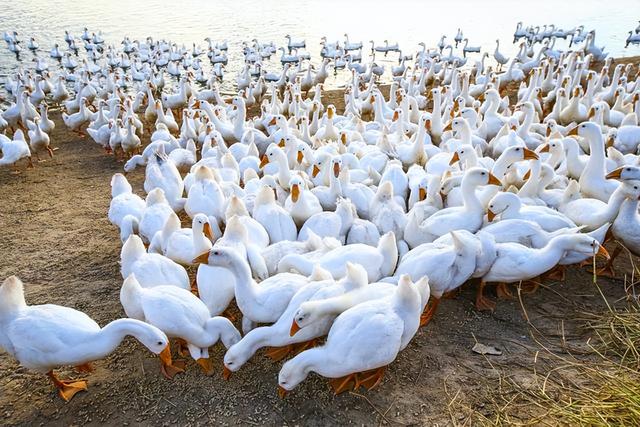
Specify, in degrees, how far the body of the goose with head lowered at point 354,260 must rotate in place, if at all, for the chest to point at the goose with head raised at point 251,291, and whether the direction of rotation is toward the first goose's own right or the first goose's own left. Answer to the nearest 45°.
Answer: approximately 45° to the first goose's own left

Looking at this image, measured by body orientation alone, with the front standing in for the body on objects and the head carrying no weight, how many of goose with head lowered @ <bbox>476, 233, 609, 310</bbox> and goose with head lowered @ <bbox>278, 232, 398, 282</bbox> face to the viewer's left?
1

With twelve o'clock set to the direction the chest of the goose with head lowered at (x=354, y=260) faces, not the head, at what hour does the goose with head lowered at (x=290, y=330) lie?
the goose with head lowered at (x=290, y=330) is roughly at 10 o'clock from the goose with head lowered at (x=354, y=260).

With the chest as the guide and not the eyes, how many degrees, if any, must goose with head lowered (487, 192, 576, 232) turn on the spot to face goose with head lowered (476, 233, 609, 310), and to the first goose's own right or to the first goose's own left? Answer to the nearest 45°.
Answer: approximately 90° to the first goose's own left

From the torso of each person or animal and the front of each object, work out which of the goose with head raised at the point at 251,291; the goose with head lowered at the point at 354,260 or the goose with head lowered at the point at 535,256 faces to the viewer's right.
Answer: the goose with head lowered at the point at 535,256

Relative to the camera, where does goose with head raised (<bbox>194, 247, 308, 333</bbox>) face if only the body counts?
to the viewer's left

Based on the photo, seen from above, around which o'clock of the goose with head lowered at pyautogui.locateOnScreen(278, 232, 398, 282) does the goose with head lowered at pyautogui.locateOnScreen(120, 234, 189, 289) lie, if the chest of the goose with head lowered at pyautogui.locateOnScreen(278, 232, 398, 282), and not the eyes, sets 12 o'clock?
the goose with head lowered at pyautogui.locateOnScreen(120, 234, 189, 289) is roughly at 12 o'clock from the goose with head lowered at pyautogui.locateOnScreen(278, 232, 398, 282).

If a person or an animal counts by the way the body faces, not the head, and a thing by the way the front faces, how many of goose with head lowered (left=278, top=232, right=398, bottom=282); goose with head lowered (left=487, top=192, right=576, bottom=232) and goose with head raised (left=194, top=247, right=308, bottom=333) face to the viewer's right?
0

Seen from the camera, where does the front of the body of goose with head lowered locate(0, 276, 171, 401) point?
to the viewer's right

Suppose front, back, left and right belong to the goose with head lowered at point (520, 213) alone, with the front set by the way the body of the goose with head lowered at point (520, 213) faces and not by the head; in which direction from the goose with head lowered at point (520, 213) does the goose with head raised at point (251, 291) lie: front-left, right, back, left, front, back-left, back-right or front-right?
front-left

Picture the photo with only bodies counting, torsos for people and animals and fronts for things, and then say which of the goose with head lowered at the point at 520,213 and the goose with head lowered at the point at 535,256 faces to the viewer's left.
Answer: the goose with head lowered at the point at 520,213

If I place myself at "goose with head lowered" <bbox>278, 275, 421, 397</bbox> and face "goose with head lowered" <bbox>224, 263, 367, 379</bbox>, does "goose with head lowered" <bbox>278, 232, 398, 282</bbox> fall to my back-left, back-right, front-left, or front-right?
front-right

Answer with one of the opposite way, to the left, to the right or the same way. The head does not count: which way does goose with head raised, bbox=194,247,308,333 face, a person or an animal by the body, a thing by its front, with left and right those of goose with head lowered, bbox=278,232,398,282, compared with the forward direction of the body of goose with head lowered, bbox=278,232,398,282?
the same way

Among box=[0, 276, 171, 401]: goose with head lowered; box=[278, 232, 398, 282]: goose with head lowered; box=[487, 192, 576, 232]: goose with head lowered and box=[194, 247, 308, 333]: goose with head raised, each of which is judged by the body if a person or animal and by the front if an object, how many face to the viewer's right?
1

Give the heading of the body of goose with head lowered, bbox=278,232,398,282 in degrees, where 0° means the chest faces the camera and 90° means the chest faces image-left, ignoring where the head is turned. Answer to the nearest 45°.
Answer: approximately 90°

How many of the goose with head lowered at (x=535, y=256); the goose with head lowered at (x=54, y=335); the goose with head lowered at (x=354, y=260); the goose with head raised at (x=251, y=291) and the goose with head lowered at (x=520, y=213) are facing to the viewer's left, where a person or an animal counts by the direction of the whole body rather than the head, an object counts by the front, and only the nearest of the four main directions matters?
3
